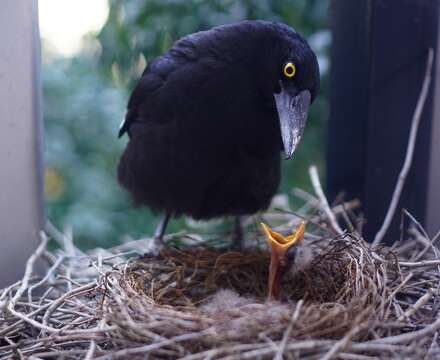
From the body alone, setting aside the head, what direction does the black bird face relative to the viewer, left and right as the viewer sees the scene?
facing the viewer and to the right of the viewer
